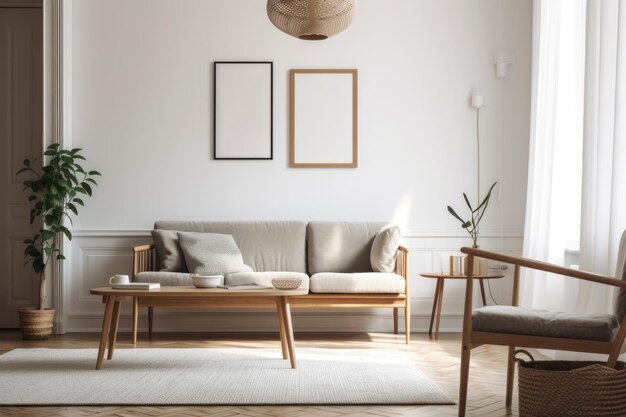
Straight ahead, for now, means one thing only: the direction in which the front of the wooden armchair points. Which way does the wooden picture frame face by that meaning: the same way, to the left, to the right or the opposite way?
to the left

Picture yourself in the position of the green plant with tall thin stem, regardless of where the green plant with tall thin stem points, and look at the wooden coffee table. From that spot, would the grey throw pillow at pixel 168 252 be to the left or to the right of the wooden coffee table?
right

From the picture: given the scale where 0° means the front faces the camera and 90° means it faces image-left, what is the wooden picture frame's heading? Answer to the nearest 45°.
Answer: approximately 0°

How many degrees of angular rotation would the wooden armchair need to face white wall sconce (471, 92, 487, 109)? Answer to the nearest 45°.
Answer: approximately 90° to its right

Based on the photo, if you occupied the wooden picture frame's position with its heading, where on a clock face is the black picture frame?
The black picture frame is roughly at 3 o'clock from the wooden picture frame.

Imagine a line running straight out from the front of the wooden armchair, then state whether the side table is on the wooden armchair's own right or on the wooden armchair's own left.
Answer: on the wooden armchair's own right

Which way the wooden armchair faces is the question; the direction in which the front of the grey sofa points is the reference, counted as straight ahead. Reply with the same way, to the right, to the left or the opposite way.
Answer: to the right

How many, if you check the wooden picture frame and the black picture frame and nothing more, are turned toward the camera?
2

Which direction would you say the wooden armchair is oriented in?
to the viewer's left
